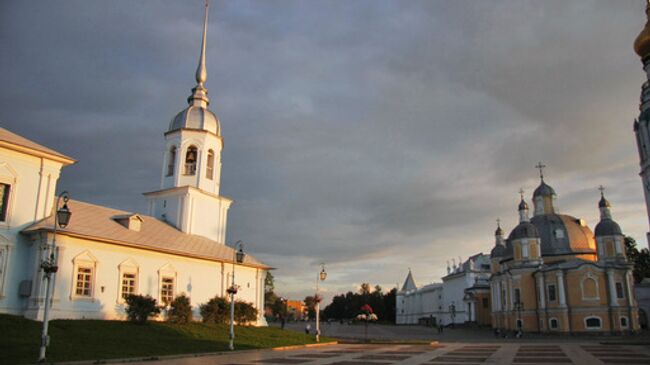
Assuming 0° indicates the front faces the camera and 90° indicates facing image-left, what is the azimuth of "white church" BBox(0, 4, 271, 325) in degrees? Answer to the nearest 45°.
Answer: approximately 225°

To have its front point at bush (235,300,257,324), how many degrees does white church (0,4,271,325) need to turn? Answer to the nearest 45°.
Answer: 0° — it already faces it

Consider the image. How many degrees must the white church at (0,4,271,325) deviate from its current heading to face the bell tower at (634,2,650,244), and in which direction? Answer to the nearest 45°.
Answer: approximately 45° to its right

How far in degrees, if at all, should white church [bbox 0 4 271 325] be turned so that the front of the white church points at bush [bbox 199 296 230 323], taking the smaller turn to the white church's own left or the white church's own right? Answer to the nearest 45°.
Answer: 0° — it already faces it
